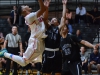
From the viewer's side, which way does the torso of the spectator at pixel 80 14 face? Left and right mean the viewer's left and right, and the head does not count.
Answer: facing the viewer

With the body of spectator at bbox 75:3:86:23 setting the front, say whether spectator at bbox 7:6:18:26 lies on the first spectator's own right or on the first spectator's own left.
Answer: on the first spectator's own right

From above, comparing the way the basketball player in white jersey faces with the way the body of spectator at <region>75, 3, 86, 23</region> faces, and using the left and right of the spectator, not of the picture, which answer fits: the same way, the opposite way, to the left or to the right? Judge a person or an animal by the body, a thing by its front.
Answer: to the left

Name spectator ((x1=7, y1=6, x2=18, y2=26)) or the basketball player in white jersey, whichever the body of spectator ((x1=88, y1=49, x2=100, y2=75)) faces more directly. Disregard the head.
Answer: the basketball player in white jersey

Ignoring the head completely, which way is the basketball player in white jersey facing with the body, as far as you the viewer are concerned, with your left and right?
facing to the right of the viewer

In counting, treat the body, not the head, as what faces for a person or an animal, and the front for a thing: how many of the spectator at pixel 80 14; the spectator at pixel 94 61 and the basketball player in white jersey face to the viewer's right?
1
